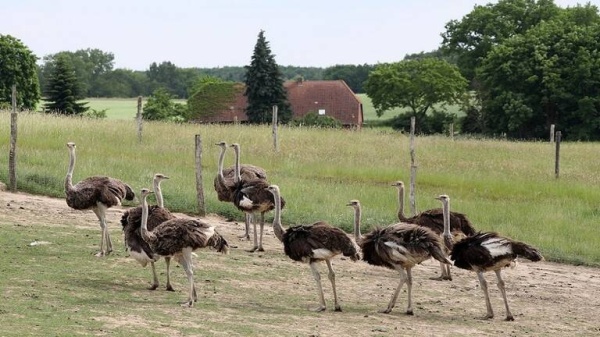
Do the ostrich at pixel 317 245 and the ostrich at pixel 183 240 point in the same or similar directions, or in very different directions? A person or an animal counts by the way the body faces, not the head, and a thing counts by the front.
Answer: same or similar directions

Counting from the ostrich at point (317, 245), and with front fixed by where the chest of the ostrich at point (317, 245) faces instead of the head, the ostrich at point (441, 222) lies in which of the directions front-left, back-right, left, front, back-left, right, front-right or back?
back-right

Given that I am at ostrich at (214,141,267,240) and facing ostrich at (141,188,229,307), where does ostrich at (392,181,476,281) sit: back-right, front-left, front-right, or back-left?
front-left

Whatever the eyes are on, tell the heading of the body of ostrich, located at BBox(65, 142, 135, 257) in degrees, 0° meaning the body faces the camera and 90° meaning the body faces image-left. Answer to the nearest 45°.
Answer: approximately 90°

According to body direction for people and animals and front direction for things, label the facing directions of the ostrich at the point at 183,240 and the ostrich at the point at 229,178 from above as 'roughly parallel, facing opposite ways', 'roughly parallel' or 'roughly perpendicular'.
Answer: roughly parallel

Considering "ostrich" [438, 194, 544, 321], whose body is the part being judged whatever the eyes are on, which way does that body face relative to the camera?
to the viewer's left

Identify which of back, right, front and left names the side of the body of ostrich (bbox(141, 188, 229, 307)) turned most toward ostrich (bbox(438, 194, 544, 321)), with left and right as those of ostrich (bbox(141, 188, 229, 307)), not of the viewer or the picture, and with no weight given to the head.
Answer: back

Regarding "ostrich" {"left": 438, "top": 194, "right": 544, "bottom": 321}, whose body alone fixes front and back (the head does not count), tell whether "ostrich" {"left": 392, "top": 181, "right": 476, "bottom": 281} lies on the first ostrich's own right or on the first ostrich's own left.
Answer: on the first ostrich's own right

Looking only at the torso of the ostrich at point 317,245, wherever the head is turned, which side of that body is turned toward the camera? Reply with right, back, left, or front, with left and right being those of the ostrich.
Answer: left

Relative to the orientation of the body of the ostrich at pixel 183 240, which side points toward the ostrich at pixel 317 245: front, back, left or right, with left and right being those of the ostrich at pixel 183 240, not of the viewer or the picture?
back

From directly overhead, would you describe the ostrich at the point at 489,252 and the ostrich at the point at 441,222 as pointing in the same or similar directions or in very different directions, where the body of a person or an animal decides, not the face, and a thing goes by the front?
same or similar directions

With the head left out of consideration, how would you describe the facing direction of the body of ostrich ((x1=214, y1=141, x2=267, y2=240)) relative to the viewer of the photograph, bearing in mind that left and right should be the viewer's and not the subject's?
facing to the left of the viewer

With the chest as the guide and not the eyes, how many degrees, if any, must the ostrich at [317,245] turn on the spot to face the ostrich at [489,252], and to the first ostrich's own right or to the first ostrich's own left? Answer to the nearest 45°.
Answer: approximately 180°
